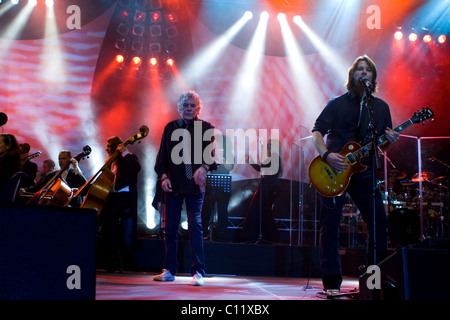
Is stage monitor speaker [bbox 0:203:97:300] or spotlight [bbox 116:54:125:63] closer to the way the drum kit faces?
the stage monitor speaker

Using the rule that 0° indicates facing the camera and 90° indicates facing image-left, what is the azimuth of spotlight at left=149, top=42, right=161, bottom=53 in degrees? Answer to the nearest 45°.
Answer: approximately 0°

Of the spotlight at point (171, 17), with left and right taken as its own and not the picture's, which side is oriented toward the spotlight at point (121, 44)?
right

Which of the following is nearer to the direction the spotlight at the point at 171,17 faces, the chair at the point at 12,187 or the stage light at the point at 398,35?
the chair

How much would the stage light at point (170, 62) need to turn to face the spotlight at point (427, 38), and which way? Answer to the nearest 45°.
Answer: approximately 90° to its left

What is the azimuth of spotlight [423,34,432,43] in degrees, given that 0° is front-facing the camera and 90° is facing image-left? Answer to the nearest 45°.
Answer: approximately 0°
